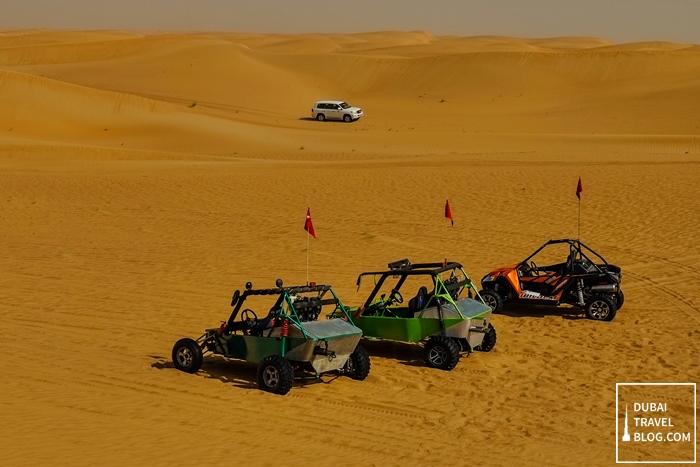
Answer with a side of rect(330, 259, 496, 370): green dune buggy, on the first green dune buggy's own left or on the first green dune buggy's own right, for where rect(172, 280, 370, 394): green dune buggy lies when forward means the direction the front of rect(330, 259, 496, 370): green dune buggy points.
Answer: on the first green dune buggy's own left

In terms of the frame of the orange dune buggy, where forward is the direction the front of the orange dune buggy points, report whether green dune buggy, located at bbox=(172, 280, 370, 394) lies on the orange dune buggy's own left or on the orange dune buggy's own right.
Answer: on the orange dune buggy's own left

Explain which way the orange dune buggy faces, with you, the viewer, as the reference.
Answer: facing to the left of the viewer

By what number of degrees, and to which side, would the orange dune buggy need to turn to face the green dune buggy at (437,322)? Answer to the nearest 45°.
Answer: approximately 45° to its left

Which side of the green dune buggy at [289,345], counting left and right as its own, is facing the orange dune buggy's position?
right

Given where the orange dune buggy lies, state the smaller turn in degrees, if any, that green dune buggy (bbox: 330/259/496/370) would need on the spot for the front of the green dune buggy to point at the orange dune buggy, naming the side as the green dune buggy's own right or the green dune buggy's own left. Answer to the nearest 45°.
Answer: approximately 90° to the green dune buggy's own right

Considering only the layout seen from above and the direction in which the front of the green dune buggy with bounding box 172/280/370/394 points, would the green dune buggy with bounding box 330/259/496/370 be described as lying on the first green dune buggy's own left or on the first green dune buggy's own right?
on the first green dune buggy's own right

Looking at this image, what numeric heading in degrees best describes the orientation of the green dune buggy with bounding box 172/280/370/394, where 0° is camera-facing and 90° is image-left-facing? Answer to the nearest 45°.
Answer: approximately 135°

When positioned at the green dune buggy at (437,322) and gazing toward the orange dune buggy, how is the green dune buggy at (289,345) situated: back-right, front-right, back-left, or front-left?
back-left

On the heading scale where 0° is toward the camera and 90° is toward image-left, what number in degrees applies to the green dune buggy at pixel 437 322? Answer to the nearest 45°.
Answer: approximately 135°
